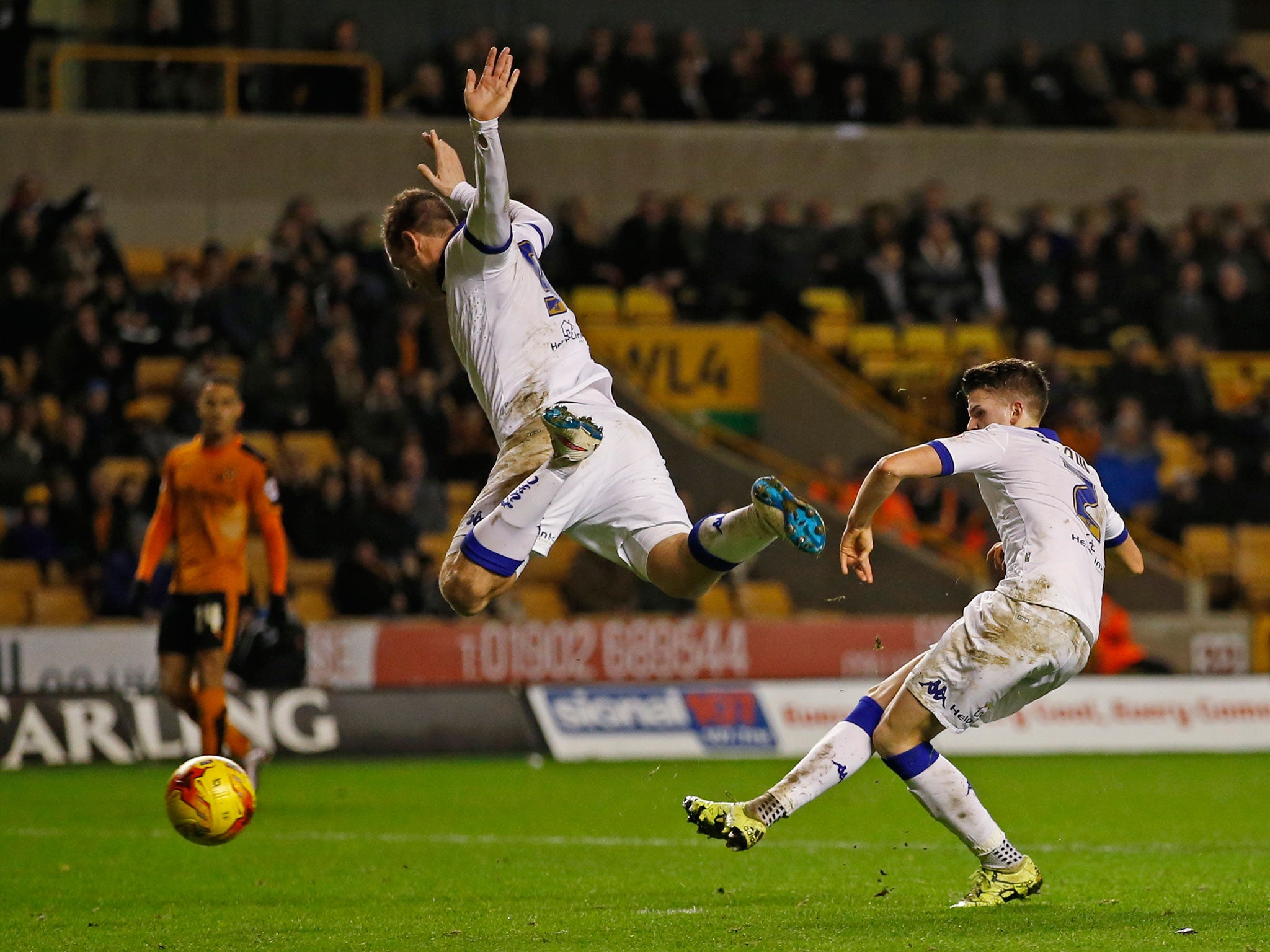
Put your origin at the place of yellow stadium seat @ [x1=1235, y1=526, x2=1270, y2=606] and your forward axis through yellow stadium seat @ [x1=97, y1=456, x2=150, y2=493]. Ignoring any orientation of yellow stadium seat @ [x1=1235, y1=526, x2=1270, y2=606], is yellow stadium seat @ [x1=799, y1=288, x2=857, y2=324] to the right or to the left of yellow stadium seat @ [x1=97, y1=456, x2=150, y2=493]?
right

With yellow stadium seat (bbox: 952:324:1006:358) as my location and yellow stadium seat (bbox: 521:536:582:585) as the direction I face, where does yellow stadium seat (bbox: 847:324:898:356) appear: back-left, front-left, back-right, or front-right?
front-right

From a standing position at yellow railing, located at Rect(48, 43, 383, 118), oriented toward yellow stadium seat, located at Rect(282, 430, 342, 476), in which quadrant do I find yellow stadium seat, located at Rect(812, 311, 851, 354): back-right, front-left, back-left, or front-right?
front-left

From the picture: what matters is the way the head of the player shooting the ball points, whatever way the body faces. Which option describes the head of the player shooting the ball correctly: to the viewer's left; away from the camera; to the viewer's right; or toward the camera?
to the viewer's left

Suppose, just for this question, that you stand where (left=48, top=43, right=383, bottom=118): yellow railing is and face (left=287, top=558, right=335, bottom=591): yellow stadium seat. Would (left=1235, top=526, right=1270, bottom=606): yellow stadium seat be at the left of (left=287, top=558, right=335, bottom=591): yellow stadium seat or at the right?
left

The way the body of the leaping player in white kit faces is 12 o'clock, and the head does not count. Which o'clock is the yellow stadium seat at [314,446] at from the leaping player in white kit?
The yellow stadium seat is roughly at 1 o'clock from the leaping player in white kit.

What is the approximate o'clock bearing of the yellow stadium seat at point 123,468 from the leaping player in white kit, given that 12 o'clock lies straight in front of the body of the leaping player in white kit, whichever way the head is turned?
The yellow stadium seat is roughly at 1 o'clock from the leaping player in white kit.

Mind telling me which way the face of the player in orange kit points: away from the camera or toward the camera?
toward the camera

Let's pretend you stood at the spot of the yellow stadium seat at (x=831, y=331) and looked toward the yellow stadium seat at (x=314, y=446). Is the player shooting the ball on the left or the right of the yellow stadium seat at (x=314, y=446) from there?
left
